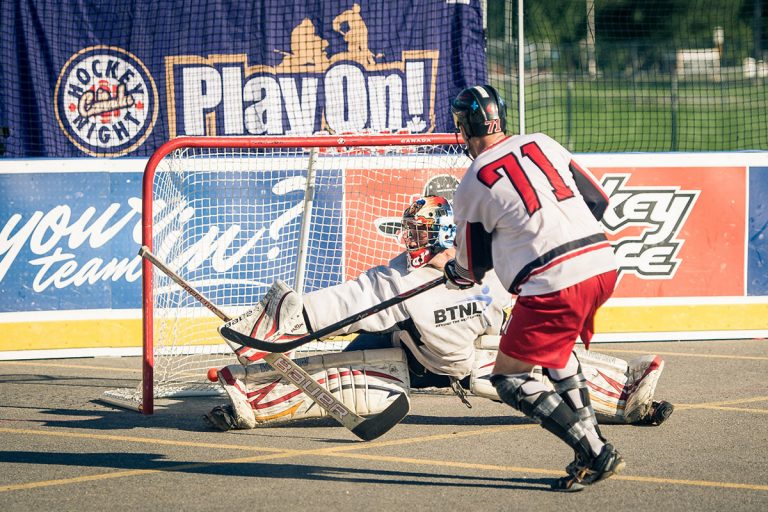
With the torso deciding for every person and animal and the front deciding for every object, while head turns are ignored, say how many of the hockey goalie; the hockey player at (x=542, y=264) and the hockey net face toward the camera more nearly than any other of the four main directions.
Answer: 2

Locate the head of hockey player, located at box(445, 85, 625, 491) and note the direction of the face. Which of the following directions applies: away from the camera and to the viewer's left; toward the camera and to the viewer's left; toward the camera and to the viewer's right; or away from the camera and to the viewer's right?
away from the camera and to the viewer's left

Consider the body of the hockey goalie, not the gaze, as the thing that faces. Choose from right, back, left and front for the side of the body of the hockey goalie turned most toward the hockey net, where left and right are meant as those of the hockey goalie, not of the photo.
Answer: back

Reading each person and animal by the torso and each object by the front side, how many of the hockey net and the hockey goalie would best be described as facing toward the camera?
2

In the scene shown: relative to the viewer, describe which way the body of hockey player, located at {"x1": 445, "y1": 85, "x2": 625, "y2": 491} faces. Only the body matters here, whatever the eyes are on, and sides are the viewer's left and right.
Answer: facing away from the viewer and to the left of the viewer

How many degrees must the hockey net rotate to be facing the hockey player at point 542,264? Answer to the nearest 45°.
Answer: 0° — it already faces them

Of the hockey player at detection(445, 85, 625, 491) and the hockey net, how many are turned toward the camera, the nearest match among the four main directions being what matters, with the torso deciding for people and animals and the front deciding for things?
1
